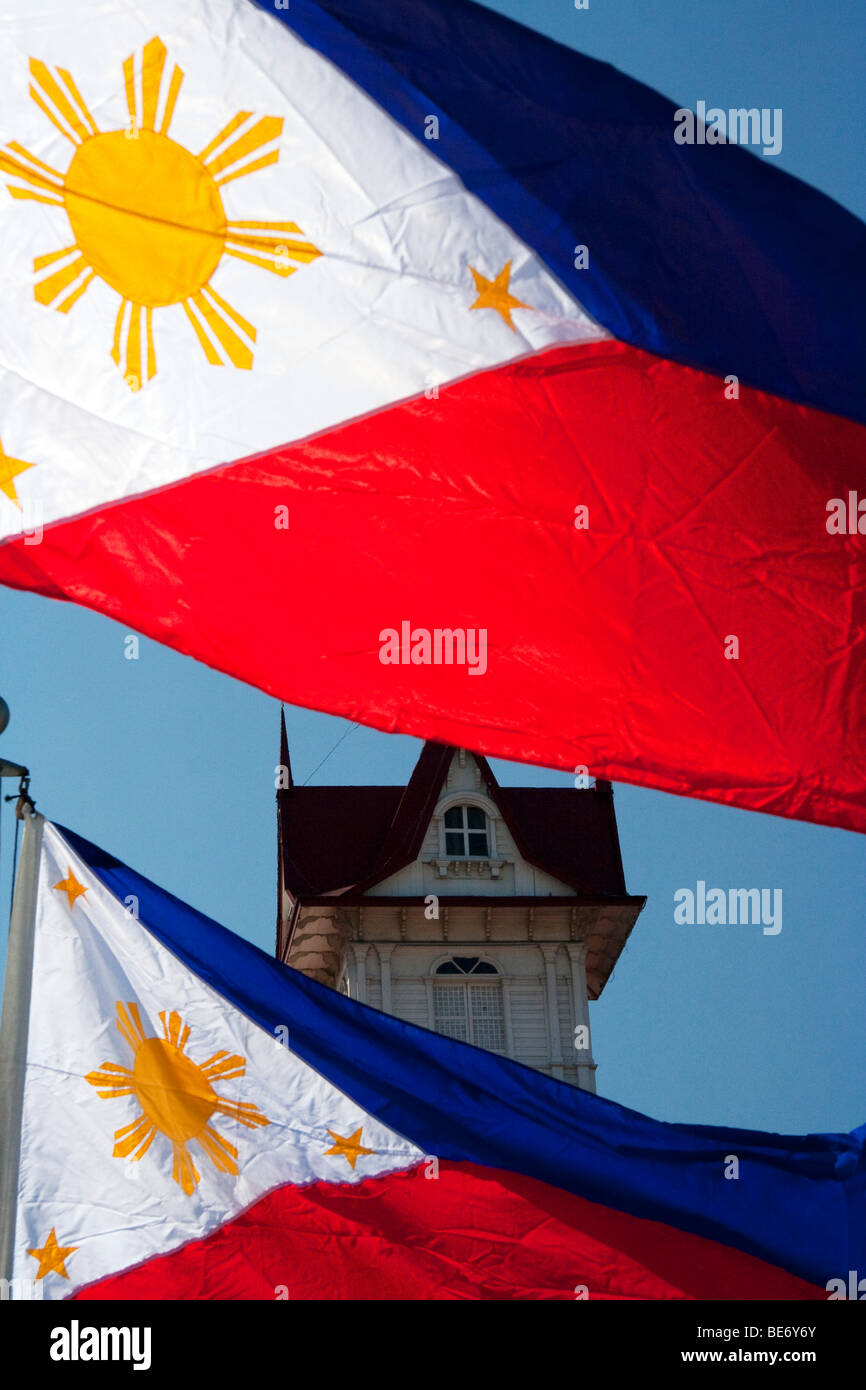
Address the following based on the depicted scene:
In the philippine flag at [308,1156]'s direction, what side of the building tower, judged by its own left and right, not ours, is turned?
front

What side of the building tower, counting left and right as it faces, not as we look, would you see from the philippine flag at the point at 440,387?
front

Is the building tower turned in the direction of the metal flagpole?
yes

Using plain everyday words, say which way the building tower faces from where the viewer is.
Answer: facing the viewer
